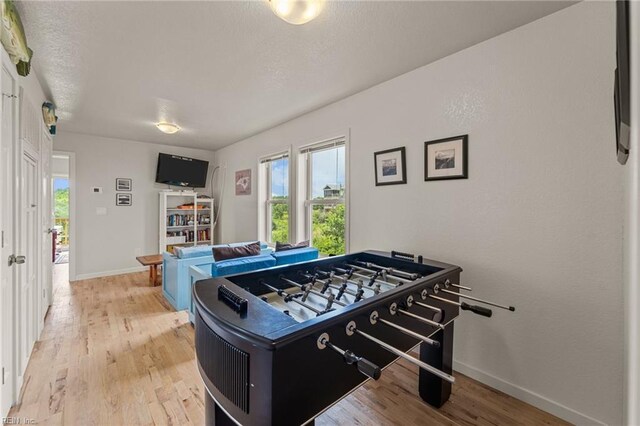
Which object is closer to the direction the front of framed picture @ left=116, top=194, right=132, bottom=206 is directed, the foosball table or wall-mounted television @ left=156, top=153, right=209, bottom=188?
the foosball table

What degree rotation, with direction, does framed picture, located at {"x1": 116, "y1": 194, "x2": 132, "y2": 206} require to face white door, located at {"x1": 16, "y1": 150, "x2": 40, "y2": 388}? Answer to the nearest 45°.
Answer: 0° — it already faces it

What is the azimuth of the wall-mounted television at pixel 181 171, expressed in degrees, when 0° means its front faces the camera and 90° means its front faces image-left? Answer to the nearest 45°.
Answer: approximately 0°

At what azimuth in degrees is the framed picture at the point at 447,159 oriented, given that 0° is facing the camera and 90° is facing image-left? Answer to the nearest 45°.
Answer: approximately 45°

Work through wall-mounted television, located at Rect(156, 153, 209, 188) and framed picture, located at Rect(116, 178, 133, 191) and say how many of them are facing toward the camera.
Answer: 2
